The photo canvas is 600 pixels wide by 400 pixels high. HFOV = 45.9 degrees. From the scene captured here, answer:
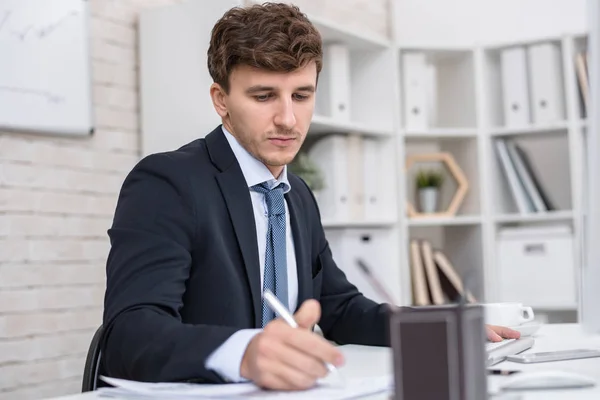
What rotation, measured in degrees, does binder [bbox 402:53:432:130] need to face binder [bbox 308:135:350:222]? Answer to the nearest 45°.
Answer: approximately 45° to its right

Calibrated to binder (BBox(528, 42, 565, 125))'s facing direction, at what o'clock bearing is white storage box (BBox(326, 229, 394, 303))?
white storage box (BBox(326, 229, 394, 303)) is roughly at 2 o'clock from binder (BBox(528, 42, 565, 125)).

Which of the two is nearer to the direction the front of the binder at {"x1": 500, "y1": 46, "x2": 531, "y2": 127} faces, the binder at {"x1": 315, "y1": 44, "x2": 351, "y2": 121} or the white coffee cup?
the white coffee cup

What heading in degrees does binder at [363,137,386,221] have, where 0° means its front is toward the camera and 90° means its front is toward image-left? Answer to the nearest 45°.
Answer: approximately 0°

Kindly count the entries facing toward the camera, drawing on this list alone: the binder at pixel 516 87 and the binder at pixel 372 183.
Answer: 2

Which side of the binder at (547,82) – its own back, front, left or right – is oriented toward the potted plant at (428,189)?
right

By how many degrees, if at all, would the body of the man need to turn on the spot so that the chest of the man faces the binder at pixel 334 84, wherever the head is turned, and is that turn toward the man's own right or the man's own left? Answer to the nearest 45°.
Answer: approximately 135° to the man's own left

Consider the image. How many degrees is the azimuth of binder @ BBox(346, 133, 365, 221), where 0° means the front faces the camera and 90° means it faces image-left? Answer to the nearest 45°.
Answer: approximately 0°
